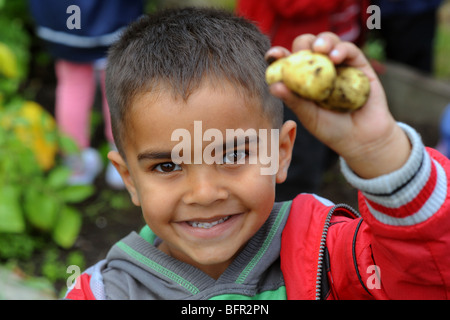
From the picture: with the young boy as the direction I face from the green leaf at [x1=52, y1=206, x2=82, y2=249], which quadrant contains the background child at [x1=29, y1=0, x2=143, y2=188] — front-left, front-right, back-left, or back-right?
back-left

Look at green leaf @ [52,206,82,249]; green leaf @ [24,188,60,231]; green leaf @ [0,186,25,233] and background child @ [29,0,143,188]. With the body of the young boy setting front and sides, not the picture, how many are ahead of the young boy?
0

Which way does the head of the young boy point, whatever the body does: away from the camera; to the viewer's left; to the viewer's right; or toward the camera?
toward the camera

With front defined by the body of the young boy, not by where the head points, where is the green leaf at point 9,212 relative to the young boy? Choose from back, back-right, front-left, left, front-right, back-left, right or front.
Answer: back-right

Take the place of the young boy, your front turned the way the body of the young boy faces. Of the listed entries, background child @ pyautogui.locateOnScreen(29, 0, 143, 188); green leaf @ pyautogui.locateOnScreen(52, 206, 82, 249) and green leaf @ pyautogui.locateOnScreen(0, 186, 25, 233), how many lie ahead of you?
0

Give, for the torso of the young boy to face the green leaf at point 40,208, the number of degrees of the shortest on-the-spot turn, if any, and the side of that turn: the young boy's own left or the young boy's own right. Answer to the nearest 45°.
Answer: approximately 135° to the young boy's own right

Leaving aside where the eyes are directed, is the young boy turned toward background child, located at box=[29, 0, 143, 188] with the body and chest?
no

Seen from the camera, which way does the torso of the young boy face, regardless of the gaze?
toward the camera

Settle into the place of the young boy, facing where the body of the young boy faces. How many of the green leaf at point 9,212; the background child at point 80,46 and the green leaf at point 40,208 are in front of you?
0

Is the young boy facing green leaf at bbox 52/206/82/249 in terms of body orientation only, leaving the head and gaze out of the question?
no
